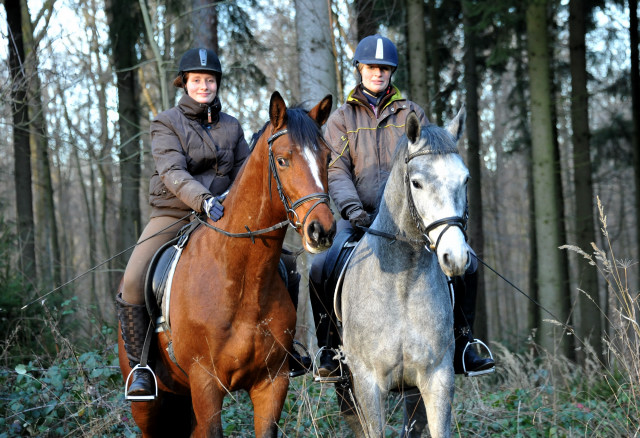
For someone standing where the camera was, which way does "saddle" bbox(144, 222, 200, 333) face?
facing the viewer and to the right of the viewer

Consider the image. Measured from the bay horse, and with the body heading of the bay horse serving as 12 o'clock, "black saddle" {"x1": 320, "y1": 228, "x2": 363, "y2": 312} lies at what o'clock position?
The black saddle is roughly at 9 o'clock from the bay horse.

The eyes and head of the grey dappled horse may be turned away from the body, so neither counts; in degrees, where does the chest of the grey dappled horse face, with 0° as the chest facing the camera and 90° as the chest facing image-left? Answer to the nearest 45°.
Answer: approximately 0°

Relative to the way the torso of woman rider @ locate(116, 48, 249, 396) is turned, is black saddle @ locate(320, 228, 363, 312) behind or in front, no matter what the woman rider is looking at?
in front

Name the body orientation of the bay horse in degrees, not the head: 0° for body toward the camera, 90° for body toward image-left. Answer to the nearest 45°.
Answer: approximately 315°

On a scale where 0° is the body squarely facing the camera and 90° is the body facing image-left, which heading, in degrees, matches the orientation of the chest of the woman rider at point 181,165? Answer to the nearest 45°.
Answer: approximately 315°
